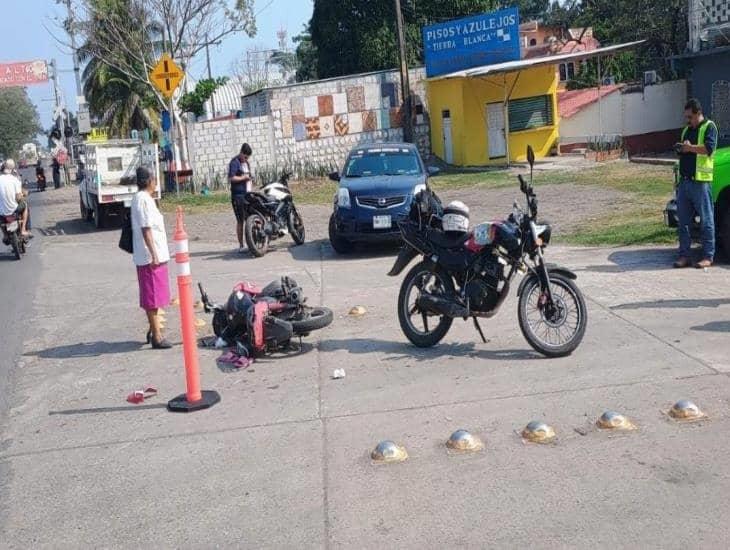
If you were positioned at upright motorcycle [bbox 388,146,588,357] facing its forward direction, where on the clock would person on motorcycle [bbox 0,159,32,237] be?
The person on motorcycle is roughly at 6 o'clock from the upright motorcycle.

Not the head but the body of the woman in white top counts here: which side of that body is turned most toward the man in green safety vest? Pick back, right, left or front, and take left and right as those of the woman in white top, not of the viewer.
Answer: front

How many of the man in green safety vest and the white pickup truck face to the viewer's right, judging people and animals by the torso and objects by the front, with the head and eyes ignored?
0

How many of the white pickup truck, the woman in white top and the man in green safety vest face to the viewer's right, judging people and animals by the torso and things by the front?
1

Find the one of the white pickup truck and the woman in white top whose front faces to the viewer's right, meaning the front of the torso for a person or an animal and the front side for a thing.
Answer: the woman in white top

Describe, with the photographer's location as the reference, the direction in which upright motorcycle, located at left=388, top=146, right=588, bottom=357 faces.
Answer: facing the viewer and to the right of the viewer

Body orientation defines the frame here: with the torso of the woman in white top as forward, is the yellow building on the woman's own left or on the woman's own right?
on the woman's own left

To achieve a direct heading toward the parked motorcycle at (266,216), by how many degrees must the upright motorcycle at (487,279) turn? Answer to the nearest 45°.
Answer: approximately 180°

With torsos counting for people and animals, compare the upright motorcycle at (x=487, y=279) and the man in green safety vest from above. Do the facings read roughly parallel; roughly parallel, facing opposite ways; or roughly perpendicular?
roughly perpendicular

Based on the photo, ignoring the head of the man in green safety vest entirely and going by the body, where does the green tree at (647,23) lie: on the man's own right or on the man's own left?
on the man's own right

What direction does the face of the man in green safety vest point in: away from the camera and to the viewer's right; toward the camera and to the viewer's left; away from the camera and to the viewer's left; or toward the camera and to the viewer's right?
toward the camera and to the viewer's left

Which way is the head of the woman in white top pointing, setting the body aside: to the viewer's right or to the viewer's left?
to the viewer's right

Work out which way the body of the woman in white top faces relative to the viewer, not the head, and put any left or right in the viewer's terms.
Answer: facing to the right of the viewer

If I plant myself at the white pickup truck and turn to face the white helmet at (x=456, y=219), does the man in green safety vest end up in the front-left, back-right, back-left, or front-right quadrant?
front-left

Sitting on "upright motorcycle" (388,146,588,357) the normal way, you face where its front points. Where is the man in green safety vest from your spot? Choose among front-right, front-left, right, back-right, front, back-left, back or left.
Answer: left

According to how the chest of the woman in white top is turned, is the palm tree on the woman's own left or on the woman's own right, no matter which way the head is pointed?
on the woman's own left

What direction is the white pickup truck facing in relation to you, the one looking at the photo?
facing away from the viewer and to the left of the viewer

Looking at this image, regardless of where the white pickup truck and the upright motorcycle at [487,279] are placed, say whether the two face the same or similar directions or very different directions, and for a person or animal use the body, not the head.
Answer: very different directions
